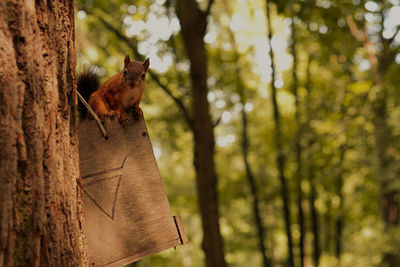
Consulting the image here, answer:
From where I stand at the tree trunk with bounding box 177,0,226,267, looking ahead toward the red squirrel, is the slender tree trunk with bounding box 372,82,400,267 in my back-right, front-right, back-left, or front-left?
back-left

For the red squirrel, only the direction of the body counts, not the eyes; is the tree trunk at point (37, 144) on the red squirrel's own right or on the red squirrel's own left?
on the red squirrel's own right

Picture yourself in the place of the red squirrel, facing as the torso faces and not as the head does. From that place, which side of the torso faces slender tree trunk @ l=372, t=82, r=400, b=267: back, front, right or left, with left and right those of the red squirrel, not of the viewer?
left

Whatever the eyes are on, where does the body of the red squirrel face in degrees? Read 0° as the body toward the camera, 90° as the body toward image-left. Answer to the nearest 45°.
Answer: approximately 315°

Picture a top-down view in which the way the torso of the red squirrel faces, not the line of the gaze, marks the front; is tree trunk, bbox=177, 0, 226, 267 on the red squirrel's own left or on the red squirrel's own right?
on the red squirrel's own left
